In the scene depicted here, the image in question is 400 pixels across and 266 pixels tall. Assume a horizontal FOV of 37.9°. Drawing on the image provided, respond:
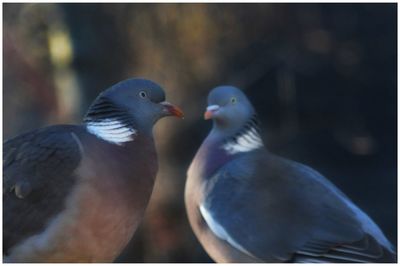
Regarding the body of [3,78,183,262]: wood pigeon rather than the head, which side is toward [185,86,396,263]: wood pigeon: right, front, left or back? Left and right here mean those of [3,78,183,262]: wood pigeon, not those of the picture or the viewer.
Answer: front

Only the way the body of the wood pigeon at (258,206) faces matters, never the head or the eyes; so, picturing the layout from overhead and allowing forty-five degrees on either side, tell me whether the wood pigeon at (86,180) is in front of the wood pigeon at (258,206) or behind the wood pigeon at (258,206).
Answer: in front

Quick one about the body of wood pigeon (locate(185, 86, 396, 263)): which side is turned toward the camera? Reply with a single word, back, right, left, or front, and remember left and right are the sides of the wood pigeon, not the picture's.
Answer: left

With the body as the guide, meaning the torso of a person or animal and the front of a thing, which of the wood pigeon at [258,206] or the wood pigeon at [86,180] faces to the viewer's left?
the wood pigeon at [258,206]

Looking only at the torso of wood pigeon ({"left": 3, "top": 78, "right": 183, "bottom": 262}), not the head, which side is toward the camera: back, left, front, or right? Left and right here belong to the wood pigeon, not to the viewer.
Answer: right

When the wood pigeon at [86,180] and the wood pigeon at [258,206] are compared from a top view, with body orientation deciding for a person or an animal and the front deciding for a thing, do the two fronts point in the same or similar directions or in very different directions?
very different directions

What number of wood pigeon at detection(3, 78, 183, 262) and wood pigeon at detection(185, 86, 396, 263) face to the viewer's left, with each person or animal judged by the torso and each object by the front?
1
